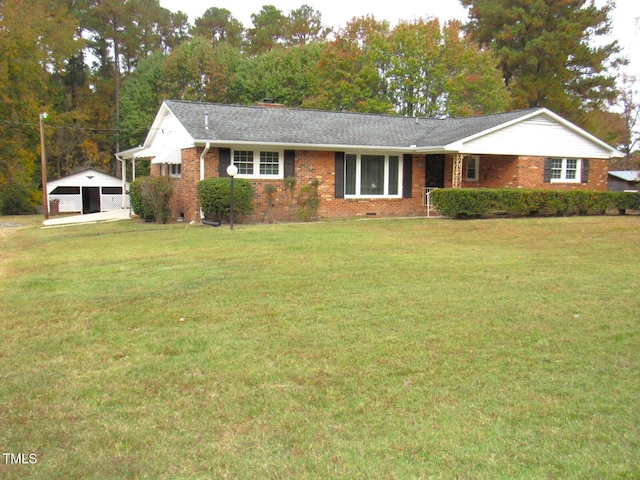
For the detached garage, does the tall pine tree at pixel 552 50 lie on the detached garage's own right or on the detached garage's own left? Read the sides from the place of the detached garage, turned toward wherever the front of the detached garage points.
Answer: on the detached garage's own left

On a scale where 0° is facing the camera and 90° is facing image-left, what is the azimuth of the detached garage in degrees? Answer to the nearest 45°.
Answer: approximately 0°

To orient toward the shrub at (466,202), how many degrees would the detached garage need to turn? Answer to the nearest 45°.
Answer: approximately 45° to its left

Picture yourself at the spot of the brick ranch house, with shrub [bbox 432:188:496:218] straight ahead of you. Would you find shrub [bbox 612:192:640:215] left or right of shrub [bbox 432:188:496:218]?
left

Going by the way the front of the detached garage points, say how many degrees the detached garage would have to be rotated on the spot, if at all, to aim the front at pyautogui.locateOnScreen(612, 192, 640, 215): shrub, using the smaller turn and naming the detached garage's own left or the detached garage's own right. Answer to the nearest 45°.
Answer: approximately 45° to the detached garage's own left
